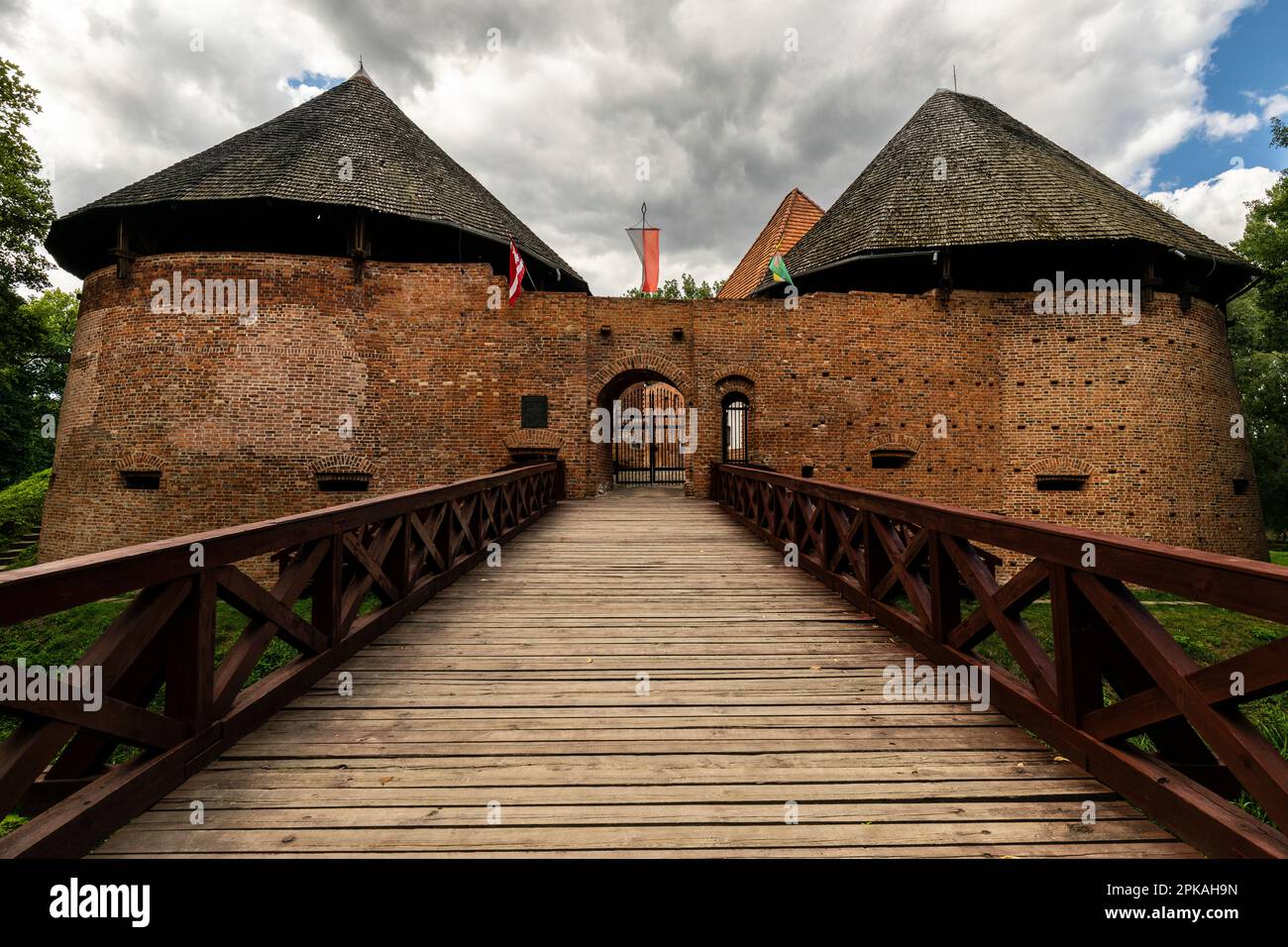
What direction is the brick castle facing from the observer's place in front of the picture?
facing the viewer

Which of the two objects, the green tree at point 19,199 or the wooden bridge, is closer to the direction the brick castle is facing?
the wooden bridge

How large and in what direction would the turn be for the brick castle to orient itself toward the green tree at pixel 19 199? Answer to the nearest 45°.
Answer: approximately 90° to its right

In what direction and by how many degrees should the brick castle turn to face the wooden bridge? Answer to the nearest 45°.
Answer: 0° — it already faces it

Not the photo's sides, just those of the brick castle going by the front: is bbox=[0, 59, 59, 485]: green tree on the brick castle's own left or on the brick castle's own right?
on the brick castle's own right
